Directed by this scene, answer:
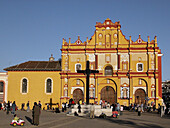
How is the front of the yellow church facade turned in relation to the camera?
facing the viewer
